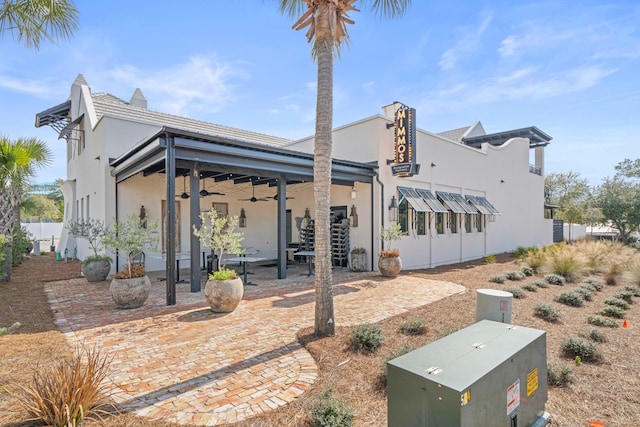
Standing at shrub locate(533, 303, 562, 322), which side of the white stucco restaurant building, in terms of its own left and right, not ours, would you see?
front

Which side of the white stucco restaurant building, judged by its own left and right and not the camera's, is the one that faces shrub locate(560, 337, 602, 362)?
front

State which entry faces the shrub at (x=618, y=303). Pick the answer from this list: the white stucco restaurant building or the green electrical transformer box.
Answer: the white stucco restaurant building

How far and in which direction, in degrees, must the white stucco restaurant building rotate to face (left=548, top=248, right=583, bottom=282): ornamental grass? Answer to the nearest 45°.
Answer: approximately 45° to its left

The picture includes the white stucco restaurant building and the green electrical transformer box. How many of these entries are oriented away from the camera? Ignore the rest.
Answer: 0

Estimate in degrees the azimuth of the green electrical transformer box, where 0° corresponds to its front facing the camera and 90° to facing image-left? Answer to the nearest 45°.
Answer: approximately 315°

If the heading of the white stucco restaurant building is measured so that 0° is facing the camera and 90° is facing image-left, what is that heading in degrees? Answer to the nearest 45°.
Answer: approximately 315°

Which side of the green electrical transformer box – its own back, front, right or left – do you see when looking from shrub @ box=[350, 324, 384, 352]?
back
